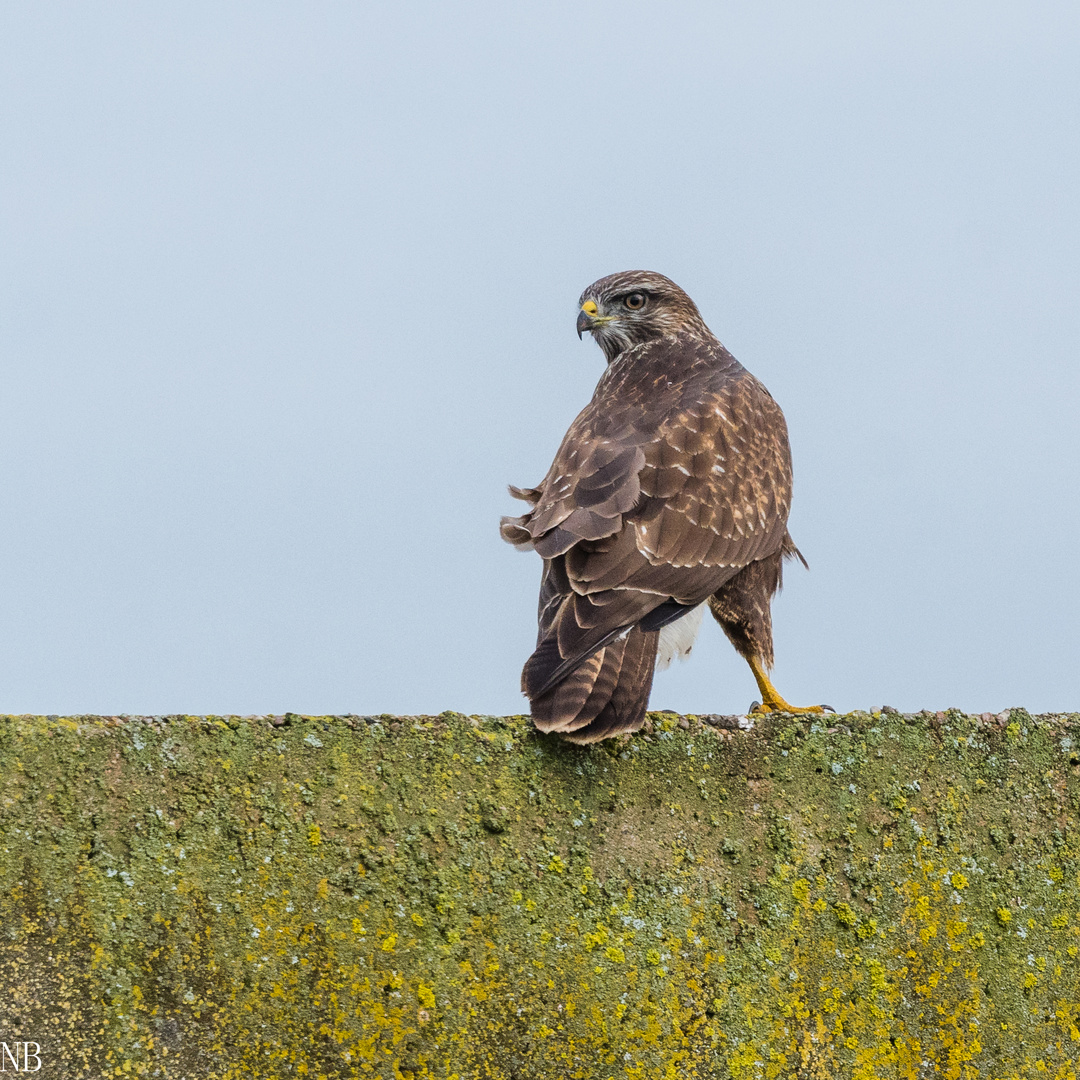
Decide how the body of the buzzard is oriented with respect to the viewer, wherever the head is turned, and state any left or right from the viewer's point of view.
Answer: facing away from the viewer and to the right of the viewer
